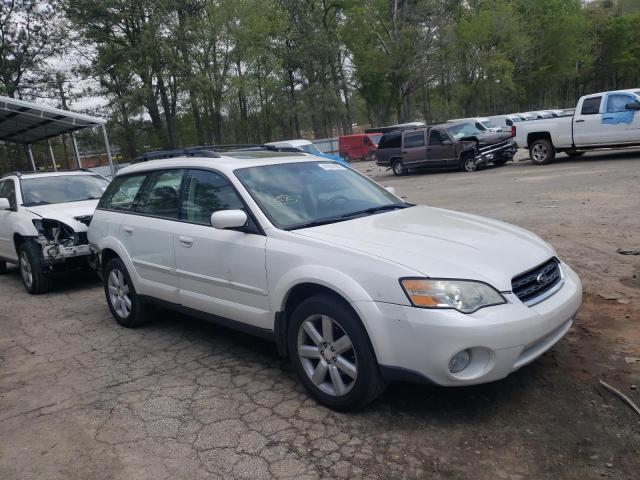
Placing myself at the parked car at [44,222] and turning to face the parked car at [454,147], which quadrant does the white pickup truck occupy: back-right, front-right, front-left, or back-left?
front-right

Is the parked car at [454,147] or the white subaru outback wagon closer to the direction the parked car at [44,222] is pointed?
the white subaru outback wagon

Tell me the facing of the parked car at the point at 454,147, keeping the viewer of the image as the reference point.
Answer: facing the viewer and to the right of the viewer

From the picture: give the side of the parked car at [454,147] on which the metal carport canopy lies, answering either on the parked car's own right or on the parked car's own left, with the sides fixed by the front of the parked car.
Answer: on the parked car's own right

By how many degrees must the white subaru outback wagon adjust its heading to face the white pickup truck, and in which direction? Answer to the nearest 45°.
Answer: approximately 90° to its left

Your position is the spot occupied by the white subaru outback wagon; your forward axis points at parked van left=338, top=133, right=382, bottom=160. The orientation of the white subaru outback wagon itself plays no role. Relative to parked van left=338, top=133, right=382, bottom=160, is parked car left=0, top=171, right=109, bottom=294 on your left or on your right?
left

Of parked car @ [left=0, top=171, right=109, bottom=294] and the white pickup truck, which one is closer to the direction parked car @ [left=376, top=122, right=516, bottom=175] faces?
the white pickup truck

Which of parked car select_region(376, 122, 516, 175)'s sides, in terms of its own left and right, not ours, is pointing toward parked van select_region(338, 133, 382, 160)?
back

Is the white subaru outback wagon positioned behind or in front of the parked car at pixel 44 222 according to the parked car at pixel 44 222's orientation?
in front

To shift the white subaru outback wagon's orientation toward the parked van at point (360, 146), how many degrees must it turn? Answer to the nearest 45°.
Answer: approximately 135° to its left

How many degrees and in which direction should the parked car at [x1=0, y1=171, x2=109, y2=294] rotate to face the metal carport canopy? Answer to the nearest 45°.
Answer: approximately 135° to its left

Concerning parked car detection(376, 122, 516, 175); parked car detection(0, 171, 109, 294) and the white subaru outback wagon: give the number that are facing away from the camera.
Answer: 0

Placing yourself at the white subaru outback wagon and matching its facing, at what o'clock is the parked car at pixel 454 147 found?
The parked car is roughly at 8 o'clock from the white subaru outback wagon.

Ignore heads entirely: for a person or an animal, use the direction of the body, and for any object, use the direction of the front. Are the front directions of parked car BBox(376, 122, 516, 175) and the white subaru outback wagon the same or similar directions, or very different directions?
same or similar directions

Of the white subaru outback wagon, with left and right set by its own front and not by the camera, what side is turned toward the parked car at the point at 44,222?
back
